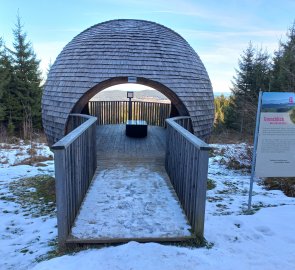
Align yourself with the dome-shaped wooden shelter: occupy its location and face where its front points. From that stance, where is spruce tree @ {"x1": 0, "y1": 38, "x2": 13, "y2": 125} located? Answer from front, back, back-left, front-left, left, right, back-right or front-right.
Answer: back-right

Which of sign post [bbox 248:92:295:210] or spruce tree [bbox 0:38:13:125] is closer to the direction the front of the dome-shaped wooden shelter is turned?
the sign post

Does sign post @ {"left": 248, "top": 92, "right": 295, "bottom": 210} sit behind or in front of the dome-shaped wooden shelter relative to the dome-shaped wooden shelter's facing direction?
in front

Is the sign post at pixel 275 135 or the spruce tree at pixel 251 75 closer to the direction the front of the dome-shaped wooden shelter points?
the sign post

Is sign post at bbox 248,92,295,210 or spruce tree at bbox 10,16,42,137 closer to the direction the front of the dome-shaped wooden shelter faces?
the sign post

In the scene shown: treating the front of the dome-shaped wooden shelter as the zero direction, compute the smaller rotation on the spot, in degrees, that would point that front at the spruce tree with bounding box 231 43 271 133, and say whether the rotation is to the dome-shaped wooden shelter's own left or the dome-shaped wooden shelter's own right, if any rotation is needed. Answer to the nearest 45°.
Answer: approximately 135° to the dome-shaped wooden shelter's own left

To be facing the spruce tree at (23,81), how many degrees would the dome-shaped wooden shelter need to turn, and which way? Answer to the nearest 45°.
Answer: approximately 135° to its right

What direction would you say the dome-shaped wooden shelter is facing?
toward the camera
